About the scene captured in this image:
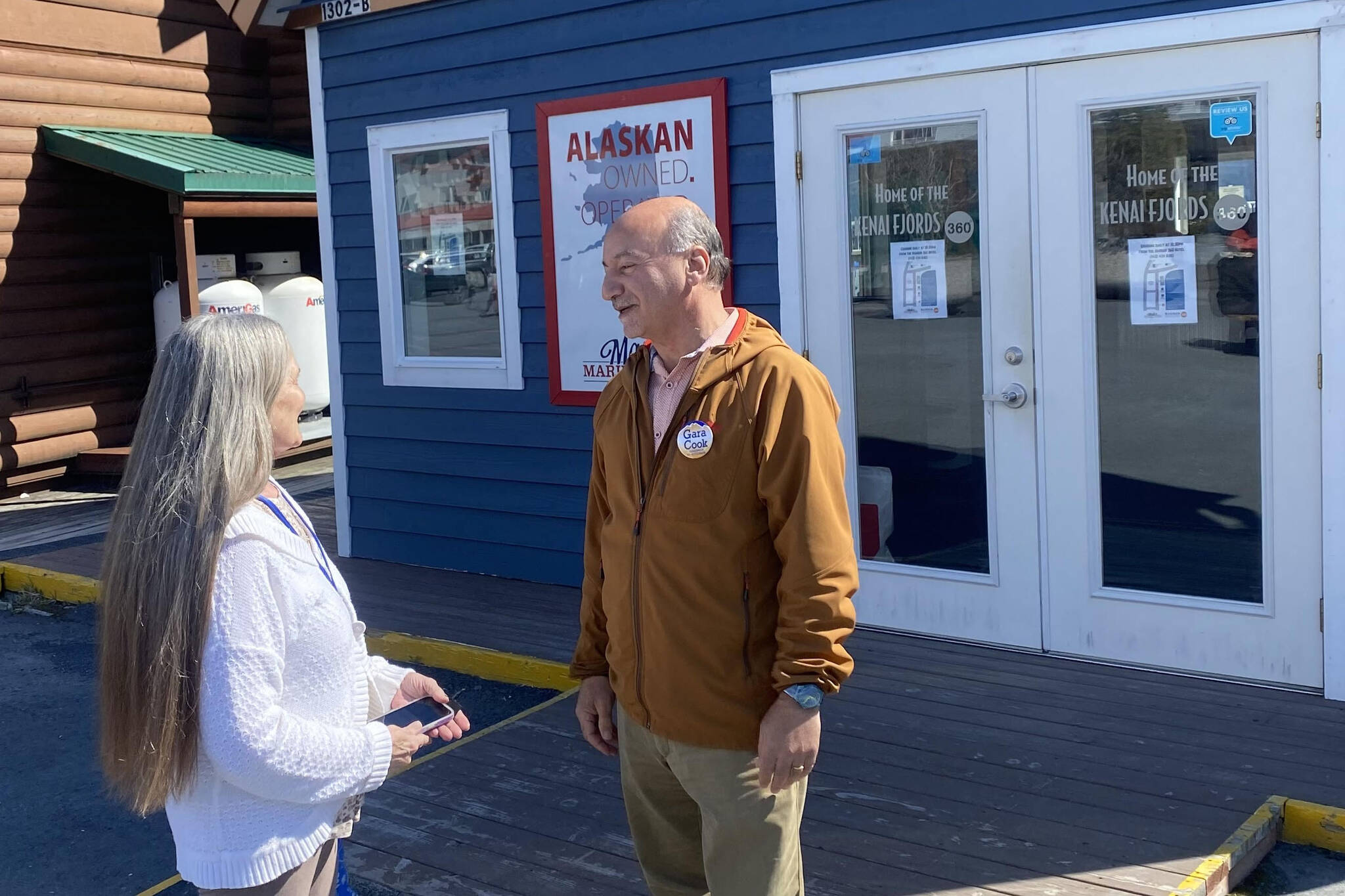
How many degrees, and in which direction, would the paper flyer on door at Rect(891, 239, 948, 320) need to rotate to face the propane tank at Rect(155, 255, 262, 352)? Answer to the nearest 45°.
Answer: approximately 135° to its right

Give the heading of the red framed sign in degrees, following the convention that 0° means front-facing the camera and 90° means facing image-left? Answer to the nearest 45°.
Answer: approximately 45°

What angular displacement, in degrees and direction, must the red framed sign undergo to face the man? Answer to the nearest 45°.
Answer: approximately 45° to its left

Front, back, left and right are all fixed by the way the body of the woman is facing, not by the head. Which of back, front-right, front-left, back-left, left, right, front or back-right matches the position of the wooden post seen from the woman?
left

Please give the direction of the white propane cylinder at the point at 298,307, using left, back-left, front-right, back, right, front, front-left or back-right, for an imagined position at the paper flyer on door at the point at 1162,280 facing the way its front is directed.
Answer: back-right

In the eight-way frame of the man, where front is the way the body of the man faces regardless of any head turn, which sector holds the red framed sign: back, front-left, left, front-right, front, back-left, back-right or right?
back-right

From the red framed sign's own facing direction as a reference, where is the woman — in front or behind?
in front

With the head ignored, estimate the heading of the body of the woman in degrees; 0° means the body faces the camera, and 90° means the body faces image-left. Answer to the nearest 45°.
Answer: approximately 270°

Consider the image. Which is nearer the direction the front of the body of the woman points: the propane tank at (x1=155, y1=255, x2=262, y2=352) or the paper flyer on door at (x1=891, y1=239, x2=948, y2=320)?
the paper flyer on door

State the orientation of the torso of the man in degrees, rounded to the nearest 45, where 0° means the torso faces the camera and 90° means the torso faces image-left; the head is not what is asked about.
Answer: approximately 45°

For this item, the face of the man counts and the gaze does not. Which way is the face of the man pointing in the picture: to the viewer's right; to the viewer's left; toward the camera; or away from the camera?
to the viewer's left

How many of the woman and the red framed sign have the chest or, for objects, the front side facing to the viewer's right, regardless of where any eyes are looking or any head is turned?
1
